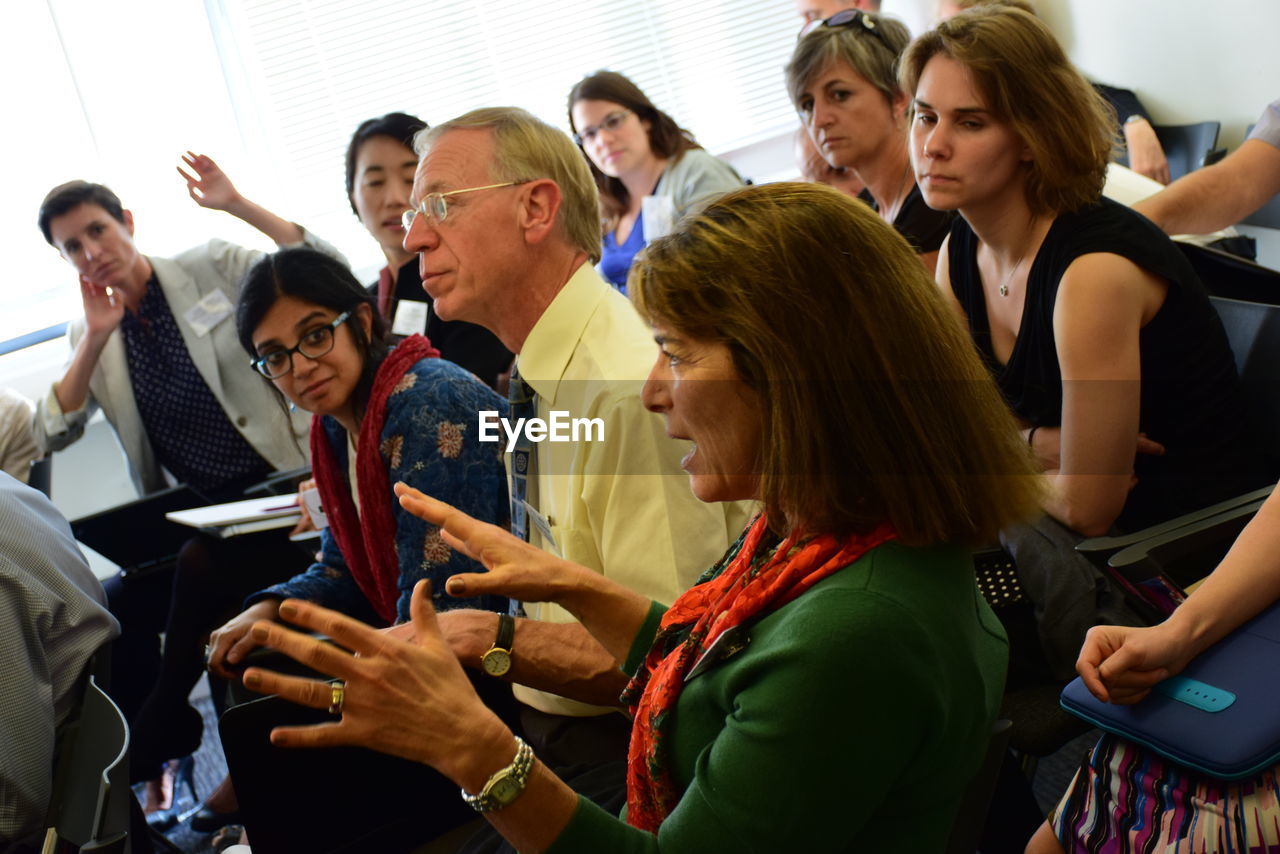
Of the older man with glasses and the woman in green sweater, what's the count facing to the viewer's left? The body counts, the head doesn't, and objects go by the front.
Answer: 2

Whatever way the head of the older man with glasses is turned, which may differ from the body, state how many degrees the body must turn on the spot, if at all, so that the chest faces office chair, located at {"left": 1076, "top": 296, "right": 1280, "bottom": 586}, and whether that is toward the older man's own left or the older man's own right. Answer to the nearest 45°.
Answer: approximately 180°

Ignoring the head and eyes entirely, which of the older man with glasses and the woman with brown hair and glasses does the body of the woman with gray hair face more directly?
the older man with glasses

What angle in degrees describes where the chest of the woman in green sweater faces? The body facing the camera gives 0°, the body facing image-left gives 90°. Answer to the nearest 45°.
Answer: approximately 90°

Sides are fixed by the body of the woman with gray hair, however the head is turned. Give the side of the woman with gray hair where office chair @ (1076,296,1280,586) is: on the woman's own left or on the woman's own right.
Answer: on the woman's own left

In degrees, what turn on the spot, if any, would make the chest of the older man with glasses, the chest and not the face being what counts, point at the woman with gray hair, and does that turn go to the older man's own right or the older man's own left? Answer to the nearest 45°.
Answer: approximately 135° to the older man's own right

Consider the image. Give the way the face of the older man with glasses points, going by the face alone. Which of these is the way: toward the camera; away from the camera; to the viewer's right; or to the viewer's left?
to the viewer's left

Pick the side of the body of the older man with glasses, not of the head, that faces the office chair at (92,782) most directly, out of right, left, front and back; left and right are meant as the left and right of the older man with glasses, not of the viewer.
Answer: front

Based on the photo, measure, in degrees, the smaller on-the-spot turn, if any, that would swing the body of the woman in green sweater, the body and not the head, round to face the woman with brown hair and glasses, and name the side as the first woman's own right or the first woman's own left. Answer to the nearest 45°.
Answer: approximately 90° to the first woman's own right

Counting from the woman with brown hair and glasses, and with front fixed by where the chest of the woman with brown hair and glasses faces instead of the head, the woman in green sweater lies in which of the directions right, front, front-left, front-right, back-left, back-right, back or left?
front-left

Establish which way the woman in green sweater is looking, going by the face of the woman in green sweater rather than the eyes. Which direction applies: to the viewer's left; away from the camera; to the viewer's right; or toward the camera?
to the viewer's left

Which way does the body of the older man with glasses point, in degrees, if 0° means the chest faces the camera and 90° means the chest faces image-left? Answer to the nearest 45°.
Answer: approximately 90°
